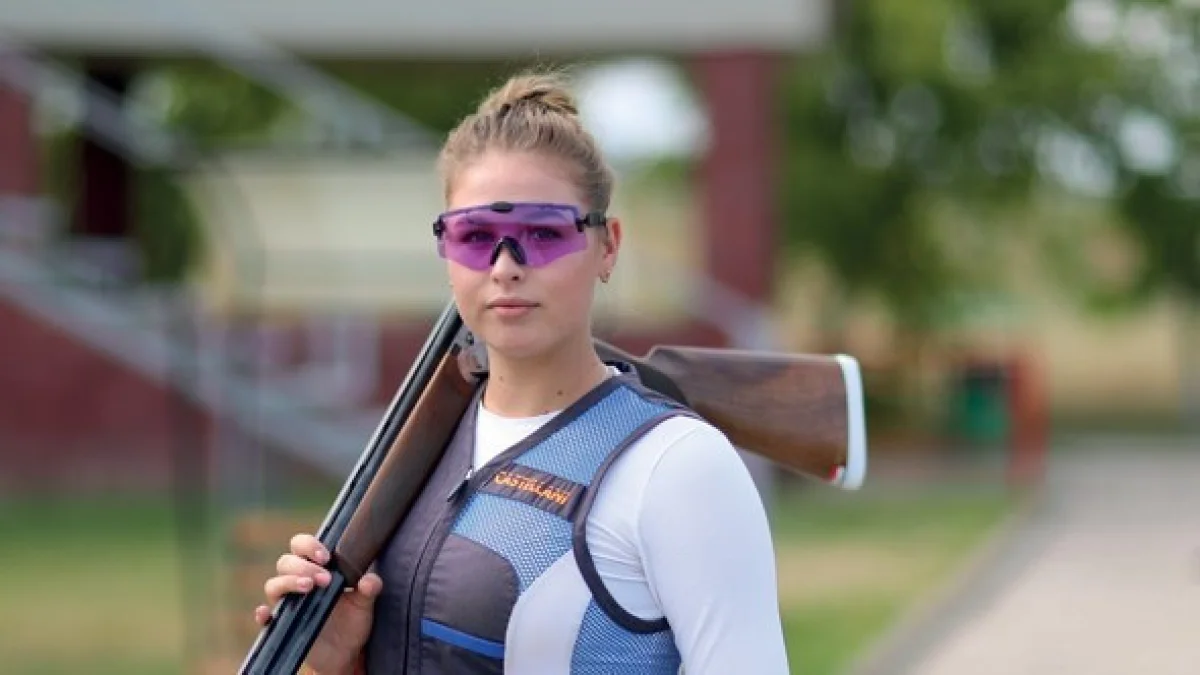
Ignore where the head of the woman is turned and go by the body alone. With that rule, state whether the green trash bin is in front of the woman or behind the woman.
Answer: behind

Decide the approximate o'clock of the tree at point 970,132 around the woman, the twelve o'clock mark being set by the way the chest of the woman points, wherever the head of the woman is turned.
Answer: The tree is roughly at 5 o'clock from the woman.

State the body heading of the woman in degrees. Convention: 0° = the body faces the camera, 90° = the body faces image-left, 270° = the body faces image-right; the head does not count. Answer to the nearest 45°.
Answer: approximately 45°
